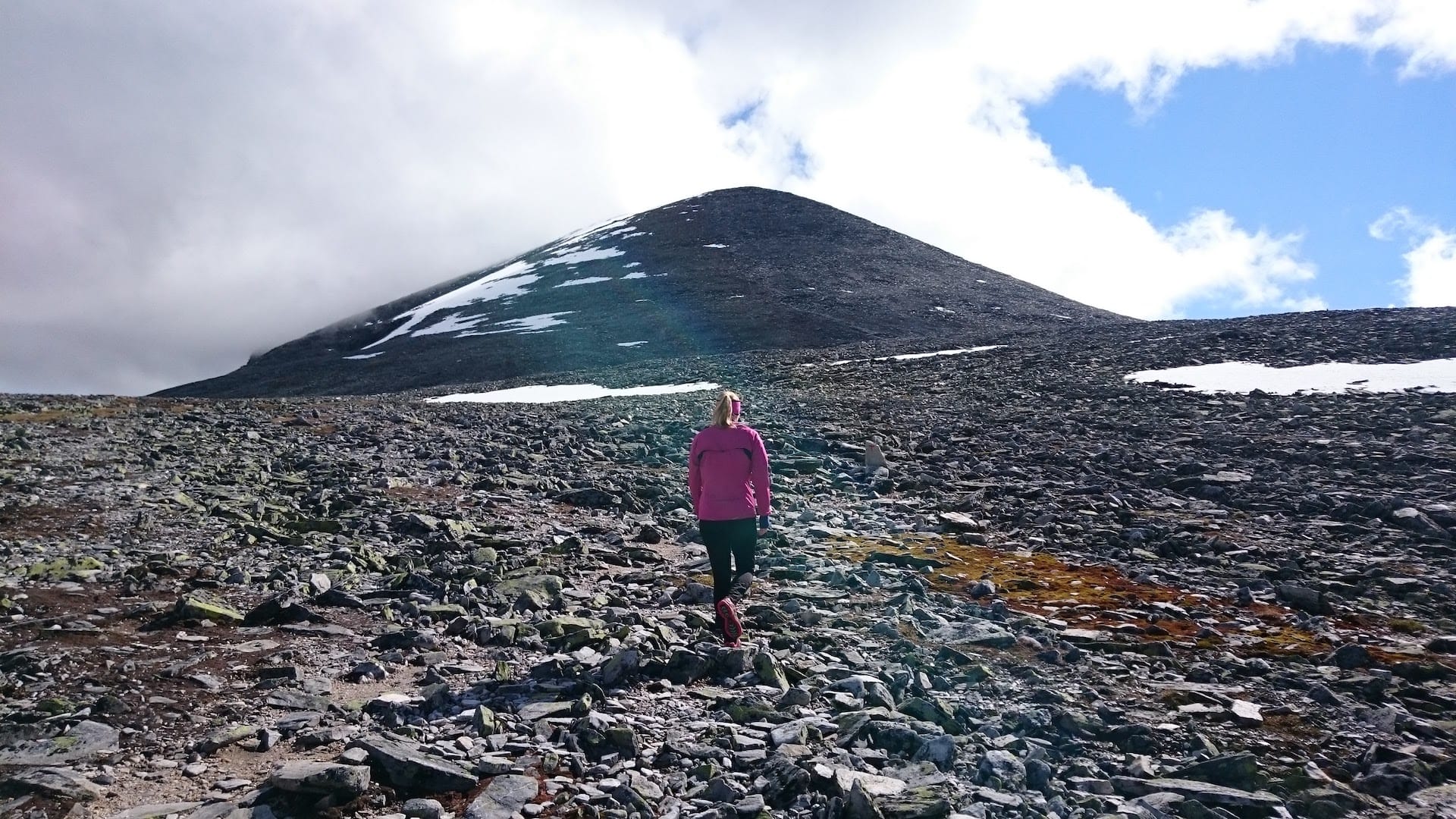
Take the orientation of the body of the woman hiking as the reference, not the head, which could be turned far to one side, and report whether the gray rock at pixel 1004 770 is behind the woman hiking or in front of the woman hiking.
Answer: behind

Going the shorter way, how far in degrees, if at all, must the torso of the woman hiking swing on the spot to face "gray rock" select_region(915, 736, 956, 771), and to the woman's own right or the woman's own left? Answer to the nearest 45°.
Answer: approximately 135° to the woman's own right

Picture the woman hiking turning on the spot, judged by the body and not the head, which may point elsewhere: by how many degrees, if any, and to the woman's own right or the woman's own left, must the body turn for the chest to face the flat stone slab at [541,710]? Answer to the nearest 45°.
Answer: approximately 135° to the woman's own left

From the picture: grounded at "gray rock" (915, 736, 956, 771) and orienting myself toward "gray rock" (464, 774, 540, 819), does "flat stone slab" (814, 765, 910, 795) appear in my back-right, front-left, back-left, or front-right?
front-left

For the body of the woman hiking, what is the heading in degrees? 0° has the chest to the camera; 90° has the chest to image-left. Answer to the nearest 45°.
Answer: approximately 180°

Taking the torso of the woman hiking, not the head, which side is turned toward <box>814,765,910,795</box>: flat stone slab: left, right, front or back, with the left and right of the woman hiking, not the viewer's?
back

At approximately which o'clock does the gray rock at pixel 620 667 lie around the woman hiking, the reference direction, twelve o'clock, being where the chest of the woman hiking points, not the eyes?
The gray rock is roughly at 7 o'clock from the woman hiking.

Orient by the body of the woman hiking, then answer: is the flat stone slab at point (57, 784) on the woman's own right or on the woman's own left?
on the woman's own left

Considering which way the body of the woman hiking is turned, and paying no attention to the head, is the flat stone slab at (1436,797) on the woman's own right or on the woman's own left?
on the woman's own right

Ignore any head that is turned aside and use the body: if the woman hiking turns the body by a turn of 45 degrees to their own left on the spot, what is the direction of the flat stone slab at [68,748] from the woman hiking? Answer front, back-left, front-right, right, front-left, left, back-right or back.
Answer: left

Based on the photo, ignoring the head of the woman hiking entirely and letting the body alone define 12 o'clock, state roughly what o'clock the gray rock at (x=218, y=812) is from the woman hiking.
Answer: The gray rock is roughly at 7 o'clock from the woman hiking.

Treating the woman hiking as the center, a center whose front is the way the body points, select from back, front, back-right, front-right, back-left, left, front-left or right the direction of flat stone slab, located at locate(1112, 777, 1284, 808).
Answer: back-right

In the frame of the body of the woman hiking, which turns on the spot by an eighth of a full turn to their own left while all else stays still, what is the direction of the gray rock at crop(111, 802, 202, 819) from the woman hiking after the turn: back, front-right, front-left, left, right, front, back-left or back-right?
left

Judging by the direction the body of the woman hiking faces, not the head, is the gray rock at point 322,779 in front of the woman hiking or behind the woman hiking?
behind

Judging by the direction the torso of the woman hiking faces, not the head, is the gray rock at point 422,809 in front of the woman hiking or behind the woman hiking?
behind

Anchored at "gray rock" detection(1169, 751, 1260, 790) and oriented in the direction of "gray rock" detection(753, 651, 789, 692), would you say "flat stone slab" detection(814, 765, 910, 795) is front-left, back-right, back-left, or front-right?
front-left

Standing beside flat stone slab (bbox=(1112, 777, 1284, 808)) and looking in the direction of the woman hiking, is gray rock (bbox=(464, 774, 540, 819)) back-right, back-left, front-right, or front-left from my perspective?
front-left

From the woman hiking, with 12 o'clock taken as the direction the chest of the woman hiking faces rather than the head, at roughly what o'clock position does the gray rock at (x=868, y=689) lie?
The gray rock is roughly at 5 o'clock from the woman hiking.
